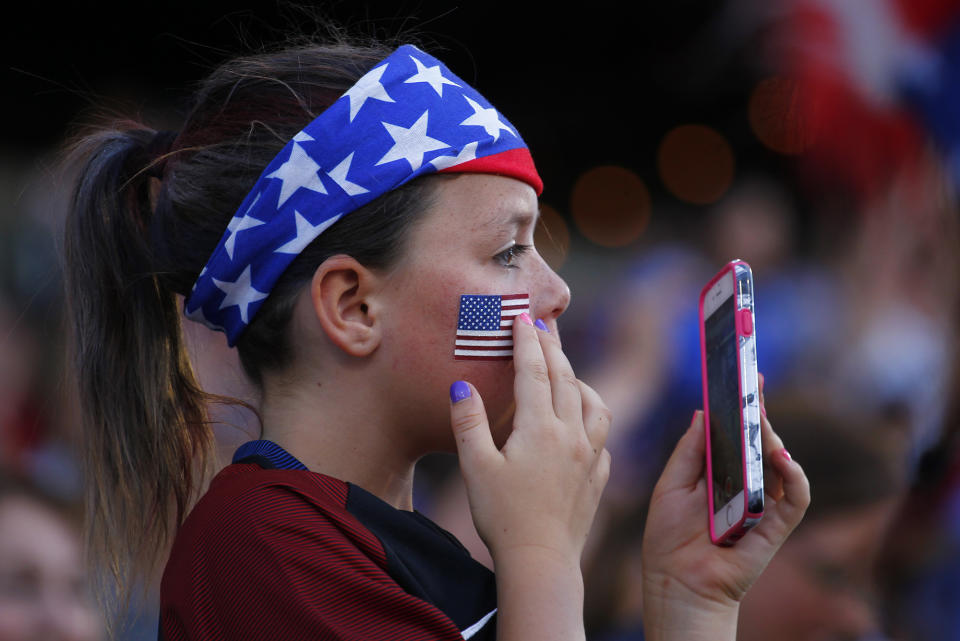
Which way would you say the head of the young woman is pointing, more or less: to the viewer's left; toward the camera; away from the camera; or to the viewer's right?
to the viewer's right

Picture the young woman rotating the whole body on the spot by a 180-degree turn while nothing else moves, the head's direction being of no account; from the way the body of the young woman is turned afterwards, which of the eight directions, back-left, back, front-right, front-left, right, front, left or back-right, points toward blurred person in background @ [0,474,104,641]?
front-right

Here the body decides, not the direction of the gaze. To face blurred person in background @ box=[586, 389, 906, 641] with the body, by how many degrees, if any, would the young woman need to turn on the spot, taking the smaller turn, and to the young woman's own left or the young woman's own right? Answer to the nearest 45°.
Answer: approximately 45° to the young woman's own left

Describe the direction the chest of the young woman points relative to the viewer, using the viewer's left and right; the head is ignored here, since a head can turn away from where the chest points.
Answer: facing to the right of the viewer
